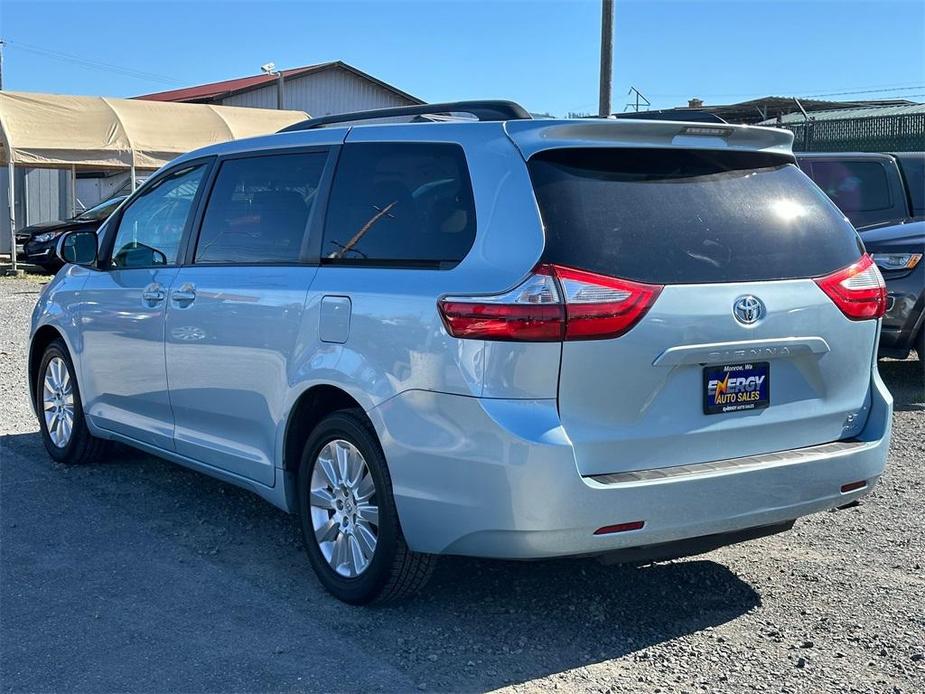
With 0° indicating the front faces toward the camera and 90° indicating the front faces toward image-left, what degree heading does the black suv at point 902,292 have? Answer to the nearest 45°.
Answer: approximately 45°

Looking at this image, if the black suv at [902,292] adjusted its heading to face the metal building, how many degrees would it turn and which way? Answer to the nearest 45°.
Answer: approximately 90° to its right

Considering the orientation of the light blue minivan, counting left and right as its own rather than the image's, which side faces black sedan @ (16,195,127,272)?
front

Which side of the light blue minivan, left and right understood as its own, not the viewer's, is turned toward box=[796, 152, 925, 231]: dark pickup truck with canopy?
right

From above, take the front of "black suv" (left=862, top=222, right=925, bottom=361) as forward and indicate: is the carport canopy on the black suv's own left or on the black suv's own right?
on the black suv's own right

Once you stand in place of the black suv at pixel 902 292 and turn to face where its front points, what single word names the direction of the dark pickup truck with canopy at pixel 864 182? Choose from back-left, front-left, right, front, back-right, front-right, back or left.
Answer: back-right

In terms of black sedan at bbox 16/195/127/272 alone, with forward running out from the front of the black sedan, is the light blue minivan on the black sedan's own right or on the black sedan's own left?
on the black sedan's own left

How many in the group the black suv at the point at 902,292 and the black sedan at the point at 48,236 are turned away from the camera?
0

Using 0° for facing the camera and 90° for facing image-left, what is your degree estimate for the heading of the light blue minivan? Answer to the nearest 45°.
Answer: approximately 135°

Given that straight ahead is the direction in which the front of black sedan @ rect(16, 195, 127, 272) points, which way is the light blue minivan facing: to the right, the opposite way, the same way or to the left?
to the right
